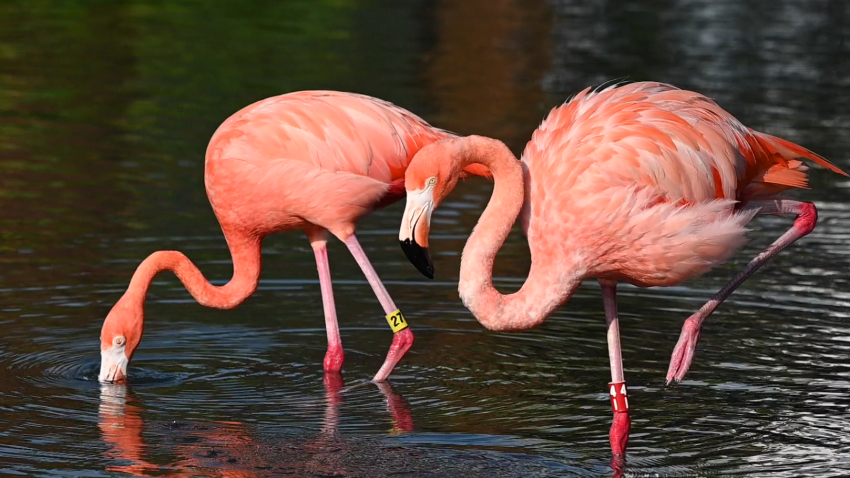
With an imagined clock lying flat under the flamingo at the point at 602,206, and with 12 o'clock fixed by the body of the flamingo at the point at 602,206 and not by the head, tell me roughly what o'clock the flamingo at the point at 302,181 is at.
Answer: the flamingo at the point at 302,181 is roughly at 1 o'clock from the flamingo at the point at 602,206.

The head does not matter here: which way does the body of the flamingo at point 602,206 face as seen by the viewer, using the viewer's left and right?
facing to the left of the viewer

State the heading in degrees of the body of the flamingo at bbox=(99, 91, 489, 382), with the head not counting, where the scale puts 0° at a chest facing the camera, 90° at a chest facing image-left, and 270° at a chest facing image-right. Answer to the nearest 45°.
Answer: approximately 90°

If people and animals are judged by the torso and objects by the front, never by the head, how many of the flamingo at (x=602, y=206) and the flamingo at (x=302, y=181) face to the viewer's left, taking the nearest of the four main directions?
2
